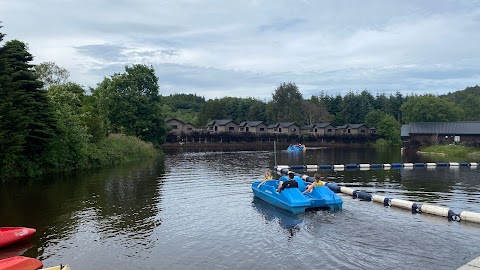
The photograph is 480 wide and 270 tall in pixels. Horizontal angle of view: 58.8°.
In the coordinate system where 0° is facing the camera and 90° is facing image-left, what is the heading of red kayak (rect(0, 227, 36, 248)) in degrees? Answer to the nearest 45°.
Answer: approximately 270°

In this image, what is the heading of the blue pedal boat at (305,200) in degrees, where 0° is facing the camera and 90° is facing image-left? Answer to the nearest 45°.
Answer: approximately 135°

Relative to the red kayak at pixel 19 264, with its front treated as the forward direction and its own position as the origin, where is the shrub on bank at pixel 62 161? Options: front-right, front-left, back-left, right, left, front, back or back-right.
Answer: left

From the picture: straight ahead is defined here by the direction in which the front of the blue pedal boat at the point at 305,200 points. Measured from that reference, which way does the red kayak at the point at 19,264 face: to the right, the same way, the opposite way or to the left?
to the right

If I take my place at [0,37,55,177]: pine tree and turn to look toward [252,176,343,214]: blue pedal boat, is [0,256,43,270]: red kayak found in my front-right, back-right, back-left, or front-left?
front-right

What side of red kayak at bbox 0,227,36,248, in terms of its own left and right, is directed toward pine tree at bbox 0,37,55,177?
left

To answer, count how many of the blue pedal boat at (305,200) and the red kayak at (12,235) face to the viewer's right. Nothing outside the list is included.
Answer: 1

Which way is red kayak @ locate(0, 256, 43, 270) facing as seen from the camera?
to the viewer's right

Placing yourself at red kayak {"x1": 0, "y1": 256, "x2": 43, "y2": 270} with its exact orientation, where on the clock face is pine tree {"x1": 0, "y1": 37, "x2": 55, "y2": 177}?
The pine tree is roughly at 9 o'clock from the red kayak.

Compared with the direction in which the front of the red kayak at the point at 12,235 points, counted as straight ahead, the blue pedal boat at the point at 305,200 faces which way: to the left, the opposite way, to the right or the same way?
to the left

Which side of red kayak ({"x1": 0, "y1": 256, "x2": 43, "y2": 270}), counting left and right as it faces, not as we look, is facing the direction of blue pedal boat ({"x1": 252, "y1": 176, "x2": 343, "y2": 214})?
front

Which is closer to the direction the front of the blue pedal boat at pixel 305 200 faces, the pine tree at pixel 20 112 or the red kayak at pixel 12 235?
the pine tree

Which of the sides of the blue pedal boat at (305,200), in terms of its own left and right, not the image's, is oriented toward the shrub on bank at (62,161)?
front

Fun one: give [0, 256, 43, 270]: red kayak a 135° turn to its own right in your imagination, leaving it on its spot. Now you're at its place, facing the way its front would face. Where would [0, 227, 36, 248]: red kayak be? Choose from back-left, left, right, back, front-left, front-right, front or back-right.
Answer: back-right
